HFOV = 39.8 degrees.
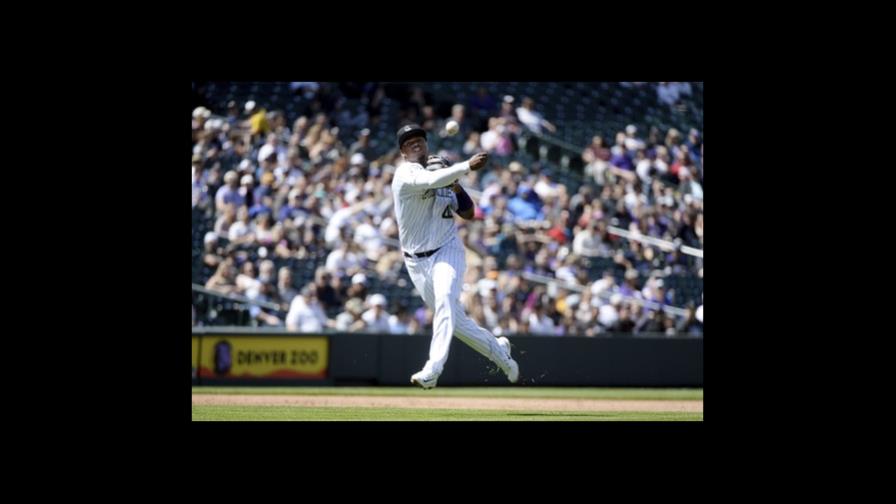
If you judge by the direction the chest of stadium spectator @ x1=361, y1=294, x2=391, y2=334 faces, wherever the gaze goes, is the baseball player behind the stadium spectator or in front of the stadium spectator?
in front

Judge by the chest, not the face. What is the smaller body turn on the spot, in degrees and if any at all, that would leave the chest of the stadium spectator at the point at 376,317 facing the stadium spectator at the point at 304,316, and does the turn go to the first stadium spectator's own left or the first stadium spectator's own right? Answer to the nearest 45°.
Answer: approximately 90° to the first stadium spectator's own right

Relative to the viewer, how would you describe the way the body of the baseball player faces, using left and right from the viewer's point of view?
facing the viewer and to the right of the viewer

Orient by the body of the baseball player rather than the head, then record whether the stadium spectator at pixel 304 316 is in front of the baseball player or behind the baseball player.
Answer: behind

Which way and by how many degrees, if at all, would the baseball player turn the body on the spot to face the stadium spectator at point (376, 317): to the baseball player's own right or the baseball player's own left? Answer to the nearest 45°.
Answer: approximately 135° to the baseball player's own left

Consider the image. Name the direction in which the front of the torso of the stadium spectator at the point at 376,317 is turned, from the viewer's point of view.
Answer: toward the camera

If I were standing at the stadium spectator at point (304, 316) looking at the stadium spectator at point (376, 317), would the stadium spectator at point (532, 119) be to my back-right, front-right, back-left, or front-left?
front-left

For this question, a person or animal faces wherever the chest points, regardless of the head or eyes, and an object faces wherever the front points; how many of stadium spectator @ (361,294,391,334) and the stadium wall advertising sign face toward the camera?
2

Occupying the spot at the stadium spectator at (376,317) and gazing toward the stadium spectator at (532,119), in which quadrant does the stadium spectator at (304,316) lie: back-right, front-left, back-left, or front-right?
back-left

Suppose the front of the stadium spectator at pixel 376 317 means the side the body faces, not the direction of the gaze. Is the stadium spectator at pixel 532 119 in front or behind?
behind

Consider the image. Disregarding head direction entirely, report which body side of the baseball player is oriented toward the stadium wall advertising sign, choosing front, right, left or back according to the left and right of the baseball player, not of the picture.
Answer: back

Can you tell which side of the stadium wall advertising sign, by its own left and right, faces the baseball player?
front

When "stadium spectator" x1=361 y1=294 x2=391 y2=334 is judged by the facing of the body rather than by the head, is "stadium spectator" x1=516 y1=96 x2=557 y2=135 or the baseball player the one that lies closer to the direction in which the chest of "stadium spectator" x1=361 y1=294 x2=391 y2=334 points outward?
the baseball player

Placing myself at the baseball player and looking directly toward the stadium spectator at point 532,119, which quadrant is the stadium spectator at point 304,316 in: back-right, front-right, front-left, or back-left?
front-left

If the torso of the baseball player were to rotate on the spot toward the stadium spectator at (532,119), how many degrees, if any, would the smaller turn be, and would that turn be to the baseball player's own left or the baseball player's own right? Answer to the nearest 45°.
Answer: approximately 135° to the baseball player's own left
